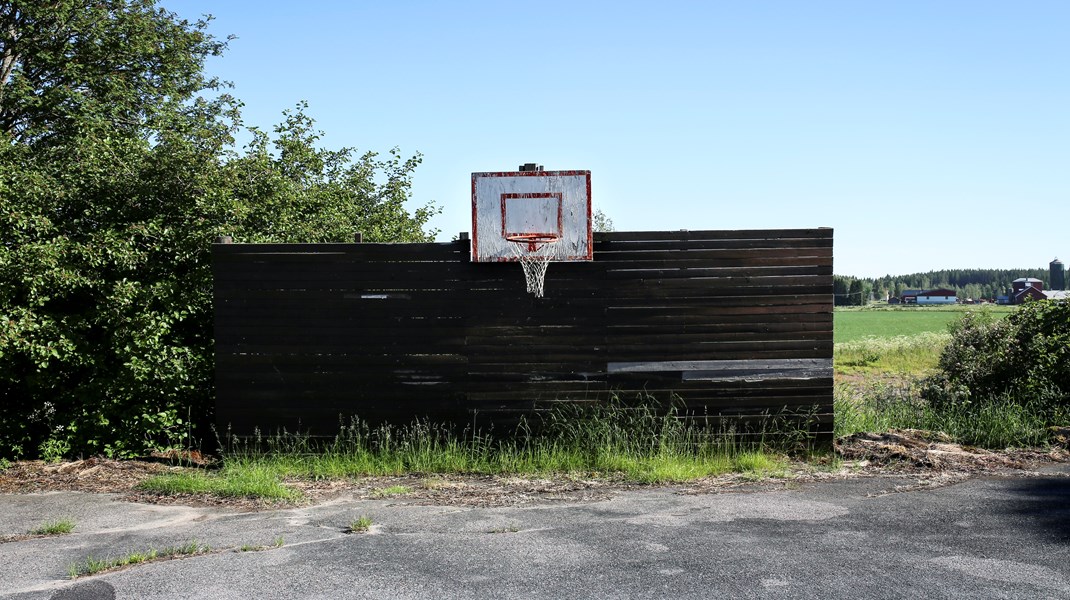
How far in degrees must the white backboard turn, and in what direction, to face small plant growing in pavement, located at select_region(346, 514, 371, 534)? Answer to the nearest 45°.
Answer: approximately 45° to its right

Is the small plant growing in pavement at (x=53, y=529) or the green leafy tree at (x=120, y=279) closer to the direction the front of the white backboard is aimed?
the small plant growing in pavement

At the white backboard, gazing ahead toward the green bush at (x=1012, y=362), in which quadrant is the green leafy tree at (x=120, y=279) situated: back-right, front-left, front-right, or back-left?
back-left

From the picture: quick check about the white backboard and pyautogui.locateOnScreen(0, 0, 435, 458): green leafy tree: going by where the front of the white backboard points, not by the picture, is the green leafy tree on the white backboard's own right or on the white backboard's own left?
on the white backboard's own right

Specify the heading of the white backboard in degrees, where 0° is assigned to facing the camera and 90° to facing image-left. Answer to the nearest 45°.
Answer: approximately 0°

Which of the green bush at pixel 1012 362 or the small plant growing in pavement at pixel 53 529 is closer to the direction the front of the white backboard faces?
the small plant growing in pavement

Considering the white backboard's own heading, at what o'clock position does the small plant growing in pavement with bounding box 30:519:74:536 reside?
The small plant growing in pavement is roughly at 2 o'clock from the white backboard.
